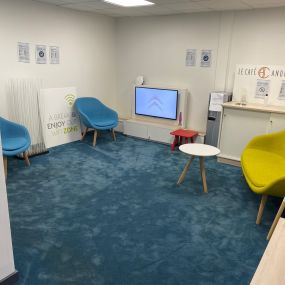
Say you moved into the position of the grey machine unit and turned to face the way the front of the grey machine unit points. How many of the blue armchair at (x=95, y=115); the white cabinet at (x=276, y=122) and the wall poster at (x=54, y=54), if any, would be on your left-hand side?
1

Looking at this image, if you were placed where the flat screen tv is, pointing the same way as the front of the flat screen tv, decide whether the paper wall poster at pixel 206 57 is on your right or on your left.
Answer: on your left

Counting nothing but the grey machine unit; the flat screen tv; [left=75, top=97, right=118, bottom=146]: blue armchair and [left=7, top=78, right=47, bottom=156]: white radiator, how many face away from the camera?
0

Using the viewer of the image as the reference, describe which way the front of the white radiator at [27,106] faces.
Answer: facing the viewer and to the right of the viewer

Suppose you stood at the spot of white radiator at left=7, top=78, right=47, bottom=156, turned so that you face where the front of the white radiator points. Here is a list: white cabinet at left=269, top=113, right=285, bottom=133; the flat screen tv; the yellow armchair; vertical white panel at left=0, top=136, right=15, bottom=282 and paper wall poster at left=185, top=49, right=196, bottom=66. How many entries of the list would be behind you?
0

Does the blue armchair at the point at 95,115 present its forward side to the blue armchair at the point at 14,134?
no

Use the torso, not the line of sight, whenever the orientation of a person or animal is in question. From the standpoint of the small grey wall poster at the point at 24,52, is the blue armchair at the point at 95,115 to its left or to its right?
on its left

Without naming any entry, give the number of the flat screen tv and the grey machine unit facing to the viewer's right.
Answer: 0

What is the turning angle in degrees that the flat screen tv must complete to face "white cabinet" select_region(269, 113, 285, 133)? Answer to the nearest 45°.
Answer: approximately 90° to its left

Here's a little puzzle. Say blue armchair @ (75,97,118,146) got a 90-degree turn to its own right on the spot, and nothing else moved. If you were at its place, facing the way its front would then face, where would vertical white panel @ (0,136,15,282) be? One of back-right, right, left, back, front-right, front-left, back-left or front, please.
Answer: front-left

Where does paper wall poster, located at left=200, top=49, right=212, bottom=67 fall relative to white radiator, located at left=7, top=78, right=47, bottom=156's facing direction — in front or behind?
in front

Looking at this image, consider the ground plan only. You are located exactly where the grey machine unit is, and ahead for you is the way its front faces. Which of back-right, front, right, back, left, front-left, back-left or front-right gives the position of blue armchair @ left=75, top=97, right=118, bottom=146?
front-right

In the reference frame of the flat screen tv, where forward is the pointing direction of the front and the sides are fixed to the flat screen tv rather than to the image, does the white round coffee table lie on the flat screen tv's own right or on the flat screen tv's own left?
on the flat screen tv's own left

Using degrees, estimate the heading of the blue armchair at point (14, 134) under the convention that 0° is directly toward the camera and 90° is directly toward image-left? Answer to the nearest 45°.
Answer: approximately 315°
